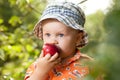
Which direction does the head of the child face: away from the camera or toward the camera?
toward the camera

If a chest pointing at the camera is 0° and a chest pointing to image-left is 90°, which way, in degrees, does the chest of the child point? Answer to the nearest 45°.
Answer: approximately 45°
